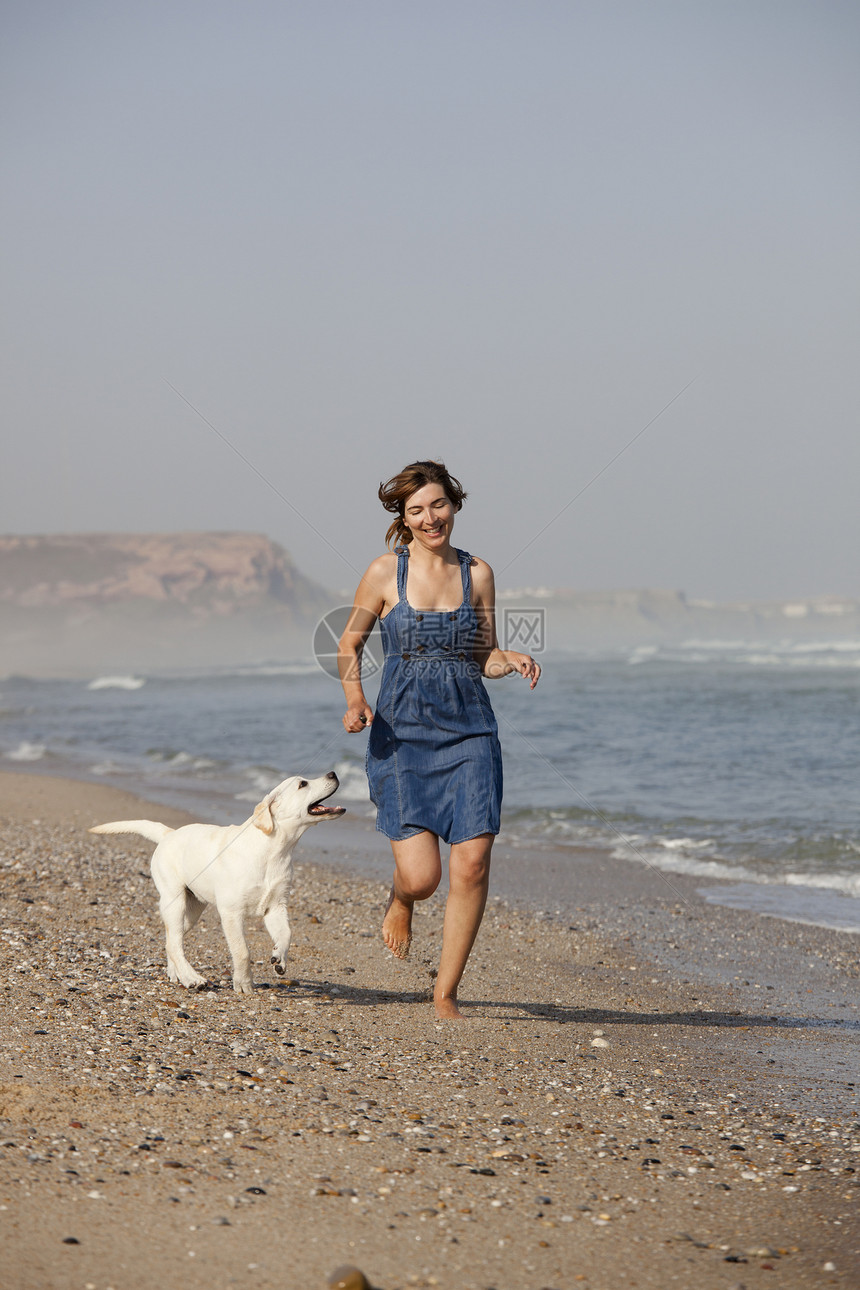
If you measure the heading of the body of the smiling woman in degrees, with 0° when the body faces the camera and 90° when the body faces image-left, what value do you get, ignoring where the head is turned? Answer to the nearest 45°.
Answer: approximately 0°

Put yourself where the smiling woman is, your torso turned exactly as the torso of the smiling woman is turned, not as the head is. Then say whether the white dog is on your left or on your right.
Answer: on your right
